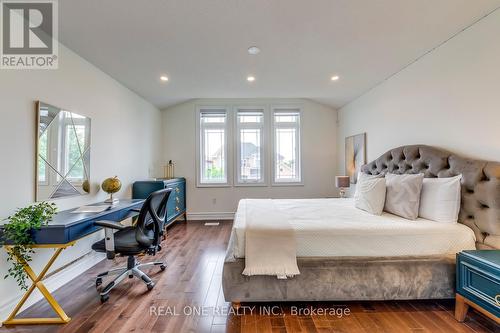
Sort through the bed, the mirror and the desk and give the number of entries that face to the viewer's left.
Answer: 1

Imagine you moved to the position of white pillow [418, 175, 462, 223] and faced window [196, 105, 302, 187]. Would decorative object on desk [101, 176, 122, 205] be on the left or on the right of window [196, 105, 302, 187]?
left

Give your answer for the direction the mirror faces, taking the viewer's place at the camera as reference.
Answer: facing the viewer and to the right of the viewer

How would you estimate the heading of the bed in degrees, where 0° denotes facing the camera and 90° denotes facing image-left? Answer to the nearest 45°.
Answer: approximately 90°

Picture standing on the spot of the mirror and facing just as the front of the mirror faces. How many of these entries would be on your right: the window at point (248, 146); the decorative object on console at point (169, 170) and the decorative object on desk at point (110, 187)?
0

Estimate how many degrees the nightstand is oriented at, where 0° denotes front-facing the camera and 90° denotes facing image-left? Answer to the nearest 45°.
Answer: approximately 45°

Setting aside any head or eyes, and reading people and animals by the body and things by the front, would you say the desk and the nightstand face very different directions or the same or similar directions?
very different directions

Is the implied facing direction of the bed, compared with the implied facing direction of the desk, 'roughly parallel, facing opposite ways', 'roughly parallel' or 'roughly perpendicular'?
roughly parallel, facing opposite ways

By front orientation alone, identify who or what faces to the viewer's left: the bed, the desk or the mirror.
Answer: the bed

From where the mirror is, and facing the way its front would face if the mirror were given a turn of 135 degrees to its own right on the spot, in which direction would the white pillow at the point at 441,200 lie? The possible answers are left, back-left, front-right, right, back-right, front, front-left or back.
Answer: back-left

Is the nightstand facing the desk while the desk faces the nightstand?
yes

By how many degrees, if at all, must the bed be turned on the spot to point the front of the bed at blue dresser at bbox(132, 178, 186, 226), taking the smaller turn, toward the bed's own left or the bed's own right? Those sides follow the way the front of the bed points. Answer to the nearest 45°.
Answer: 0° — it already faces it

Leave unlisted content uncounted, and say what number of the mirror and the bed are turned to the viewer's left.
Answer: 1

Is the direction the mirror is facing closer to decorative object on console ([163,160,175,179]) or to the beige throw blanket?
the beige throw blanket

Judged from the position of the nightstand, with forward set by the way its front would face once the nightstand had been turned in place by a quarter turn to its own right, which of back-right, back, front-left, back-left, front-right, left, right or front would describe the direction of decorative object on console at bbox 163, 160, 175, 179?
front-left

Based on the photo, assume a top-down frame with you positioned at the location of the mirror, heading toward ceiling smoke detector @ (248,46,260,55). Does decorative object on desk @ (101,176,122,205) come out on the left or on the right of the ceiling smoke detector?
left
